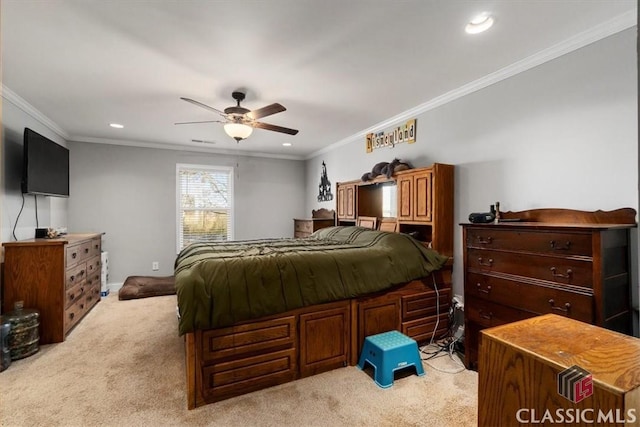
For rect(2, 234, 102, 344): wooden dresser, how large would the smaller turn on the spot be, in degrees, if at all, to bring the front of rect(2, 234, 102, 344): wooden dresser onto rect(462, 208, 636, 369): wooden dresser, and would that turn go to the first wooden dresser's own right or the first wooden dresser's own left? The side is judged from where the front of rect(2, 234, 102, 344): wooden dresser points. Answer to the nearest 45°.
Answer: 0° — it already faces it

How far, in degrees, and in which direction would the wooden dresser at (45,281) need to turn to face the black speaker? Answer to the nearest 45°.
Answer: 0° — it already faces it

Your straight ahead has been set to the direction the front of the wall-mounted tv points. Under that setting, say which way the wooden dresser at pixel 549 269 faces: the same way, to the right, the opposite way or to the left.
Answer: the opposite way

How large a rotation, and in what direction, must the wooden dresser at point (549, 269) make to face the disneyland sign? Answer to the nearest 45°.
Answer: approximately 90° to its right

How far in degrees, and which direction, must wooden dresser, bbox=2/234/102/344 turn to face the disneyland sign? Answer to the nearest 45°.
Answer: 0° — it already faces it

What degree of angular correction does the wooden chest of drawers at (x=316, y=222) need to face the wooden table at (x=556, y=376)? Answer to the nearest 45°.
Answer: approximately 45° to its left

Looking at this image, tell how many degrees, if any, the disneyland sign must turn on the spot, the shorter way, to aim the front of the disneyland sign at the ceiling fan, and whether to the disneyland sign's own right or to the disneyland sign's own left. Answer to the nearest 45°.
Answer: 0° — it already faces it

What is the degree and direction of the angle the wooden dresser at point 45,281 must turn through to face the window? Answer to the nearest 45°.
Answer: approximately 90° to its left

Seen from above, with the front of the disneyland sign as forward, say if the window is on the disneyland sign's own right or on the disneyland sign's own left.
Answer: on the disneyland sign's own right

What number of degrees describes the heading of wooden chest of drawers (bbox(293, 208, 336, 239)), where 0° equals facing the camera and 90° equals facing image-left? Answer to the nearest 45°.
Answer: approximately 45°
